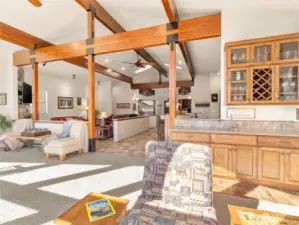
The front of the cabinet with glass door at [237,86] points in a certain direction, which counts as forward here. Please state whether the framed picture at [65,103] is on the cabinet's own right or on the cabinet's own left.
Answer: on the cabinet's own right

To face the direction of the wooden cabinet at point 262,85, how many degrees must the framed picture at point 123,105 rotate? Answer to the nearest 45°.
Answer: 0° — it already faces it

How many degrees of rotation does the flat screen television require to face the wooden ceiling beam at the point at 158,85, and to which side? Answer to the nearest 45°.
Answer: approximately 45° to its left

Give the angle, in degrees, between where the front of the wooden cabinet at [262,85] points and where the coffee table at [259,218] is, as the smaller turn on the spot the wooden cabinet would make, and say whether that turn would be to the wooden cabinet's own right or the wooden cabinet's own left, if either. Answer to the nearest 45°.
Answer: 0° — it already faces it

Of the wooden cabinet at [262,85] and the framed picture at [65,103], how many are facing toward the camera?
2

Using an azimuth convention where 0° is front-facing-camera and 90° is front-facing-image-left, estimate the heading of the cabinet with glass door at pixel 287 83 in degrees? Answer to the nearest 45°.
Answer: approximately 0°

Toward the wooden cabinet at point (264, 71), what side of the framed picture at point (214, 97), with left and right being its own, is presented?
front

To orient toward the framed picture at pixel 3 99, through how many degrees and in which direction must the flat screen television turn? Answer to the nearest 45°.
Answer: approximately 90° to its right

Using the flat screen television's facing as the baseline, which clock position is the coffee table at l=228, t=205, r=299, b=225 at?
The coffee table is roughly at 1 o'clock from the flat screen television.

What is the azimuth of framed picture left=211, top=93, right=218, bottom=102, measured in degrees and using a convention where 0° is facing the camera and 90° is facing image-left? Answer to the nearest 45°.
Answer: approximately 0°
